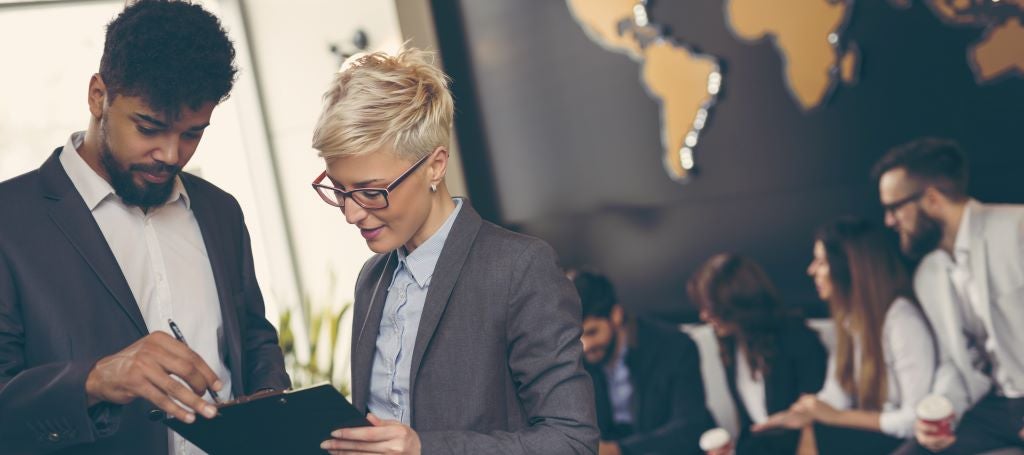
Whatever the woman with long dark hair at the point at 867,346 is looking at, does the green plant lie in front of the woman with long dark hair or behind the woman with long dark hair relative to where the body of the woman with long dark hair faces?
in front

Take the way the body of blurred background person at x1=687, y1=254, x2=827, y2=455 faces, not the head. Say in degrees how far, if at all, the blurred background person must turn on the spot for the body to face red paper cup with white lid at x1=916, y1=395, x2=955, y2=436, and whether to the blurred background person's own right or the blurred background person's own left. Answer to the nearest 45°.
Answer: approximately 90° to the blurred background person's own left

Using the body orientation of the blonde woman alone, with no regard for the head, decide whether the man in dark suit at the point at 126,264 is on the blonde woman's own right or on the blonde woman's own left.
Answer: on the blonde woman's own right

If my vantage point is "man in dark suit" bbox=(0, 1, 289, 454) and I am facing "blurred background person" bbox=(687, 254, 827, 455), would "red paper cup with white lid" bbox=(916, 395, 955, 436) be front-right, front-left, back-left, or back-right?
front-right

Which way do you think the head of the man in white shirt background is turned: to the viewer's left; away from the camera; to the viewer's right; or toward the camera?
to the viewer's left

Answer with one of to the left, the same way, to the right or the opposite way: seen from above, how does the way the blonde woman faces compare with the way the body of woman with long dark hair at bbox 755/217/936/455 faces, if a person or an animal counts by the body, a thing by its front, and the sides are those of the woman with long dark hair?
to the left

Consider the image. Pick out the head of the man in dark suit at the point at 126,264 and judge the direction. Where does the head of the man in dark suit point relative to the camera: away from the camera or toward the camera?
toward the camera

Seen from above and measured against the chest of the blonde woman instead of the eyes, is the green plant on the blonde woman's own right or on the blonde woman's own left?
on the blonde woman's own right

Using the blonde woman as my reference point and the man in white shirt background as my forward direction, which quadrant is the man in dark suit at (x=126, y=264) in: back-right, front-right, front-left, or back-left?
back-left

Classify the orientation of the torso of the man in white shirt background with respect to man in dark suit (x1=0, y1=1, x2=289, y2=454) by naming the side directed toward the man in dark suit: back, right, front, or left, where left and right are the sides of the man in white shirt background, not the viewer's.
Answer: front

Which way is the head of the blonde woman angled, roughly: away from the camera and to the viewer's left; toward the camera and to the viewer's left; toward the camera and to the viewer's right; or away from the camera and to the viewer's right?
toward the camera and to the viewer's left

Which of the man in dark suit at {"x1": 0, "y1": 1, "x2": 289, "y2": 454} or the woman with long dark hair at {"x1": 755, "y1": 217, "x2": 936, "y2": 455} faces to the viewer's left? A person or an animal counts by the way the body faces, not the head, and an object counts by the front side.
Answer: the woman with long dark hair

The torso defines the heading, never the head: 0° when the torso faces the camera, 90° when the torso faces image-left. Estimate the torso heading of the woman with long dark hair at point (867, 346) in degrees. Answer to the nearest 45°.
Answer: approximately 90°

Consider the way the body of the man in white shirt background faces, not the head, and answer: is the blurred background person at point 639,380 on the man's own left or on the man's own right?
on the man's own right
